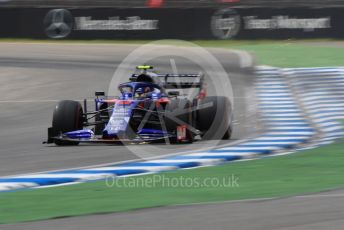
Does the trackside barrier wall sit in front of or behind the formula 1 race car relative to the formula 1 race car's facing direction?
behind

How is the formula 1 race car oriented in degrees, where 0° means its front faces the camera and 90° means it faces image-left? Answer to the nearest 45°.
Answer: approximately 0°
